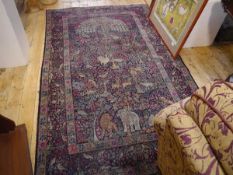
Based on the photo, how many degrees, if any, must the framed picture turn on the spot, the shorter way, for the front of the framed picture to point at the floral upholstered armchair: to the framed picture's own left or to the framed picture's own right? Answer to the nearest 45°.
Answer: approximately 45° to the framed picture's own left

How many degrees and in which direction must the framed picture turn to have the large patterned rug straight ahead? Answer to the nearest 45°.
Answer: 0° — it already faces it

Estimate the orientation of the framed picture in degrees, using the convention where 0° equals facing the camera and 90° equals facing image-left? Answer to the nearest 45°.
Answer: approximately 45°
